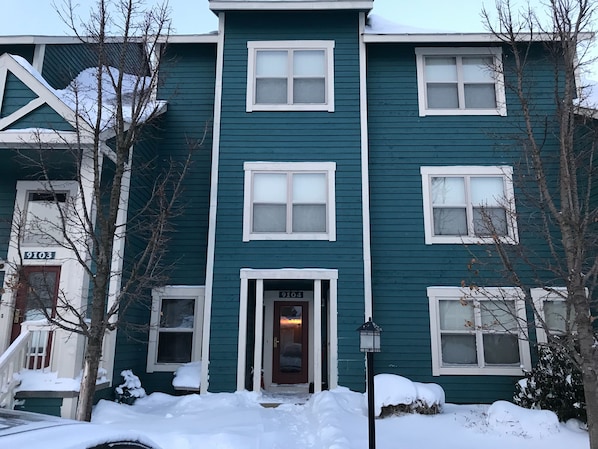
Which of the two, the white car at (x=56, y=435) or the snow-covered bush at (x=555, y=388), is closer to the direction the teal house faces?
the white car

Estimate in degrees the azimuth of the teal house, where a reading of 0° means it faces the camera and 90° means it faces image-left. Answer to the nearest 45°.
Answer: approximately 0°

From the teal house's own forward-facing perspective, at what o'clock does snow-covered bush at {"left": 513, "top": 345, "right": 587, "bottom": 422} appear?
The snow-covered bush is roughly at 10 o'clock from the teal house.

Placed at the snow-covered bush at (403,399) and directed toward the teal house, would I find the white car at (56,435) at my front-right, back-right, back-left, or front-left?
back-left

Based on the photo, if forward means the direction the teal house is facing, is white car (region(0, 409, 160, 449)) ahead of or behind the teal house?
ahead

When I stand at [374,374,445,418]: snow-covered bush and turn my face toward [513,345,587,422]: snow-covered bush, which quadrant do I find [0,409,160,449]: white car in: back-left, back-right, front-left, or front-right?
back-right
